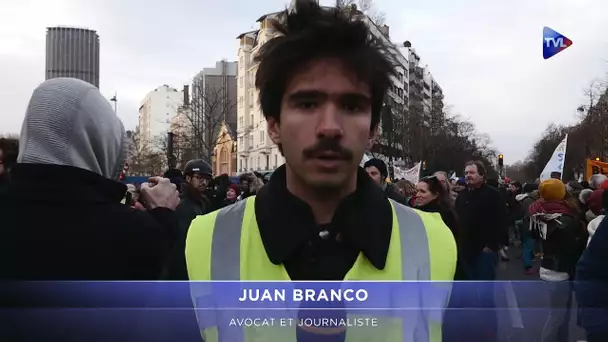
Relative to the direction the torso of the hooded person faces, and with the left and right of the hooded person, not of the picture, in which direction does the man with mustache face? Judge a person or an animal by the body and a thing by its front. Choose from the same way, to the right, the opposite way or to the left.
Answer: the opposite way

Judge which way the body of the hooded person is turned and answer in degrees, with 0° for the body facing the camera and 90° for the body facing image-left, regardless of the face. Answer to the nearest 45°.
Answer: approximately 225°

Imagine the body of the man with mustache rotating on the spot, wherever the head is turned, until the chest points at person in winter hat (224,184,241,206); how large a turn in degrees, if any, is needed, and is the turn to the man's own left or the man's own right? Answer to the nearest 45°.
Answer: approximately 180°

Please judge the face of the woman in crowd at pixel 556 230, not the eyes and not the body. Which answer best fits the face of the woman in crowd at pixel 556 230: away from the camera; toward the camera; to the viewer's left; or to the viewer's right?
away from the camera

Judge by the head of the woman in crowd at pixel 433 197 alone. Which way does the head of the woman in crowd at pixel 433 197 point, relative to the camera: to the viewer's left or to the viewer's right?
to the viewer's left

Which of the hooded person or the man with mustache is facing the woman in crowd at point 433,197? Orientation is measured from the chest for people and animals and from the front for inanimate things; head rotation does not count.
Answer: the hooded person
